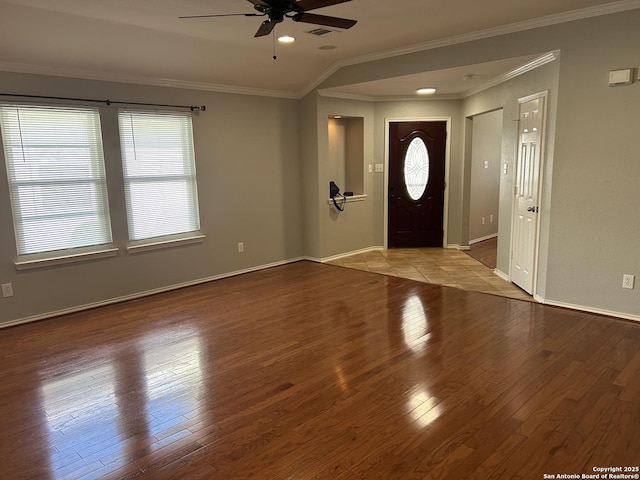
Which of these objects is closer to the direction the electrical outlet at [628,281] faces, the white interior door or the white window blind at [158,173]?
the white window blind

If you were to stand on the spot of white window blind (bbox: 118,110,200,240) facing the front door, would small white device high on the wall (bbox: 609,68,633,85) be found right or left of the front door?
right

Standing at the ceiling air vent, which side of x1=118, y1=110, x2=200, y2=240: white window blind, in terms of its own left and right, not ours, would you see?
front

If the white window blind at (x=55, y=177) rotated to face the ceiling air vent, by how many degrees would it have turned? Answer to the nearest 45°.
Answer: approximately 45° to its left

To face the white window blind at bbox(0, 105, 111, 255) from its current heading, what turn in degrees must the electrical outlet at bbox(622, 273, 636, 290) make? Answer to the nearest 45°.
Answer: approximately 45° to its right

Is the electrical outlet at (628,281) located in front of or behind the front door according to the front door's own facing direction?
in front

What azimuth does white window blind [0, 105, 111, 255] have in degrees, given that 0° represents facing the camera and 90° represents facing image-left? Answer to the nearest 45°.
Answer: approximately 0°

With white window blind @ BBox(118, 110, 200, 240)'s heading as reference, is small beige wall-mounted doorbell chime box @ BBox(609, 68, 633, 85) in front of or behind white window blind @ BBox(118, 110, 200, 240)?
in front

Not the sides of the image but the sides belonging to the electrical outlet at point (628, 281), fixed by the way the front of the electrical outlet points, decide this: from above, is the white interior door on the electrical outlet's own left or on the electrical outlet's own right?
on the electrical outlet's own right

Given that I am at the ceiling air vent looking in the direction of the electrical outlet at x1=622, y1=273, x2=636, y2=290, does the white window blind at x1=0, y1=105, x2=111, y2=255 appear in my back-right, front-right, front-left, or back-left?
back-right

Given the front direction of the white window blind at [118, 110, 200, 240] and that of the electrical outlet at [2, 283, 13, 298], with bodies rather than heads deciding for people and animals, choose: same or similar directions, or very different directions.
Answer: same or similar directions
